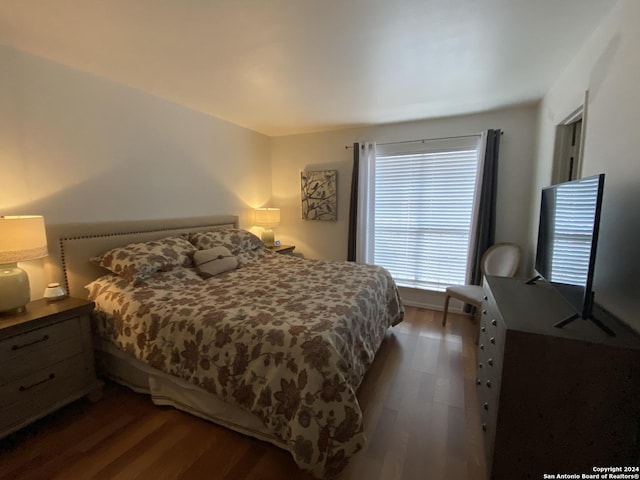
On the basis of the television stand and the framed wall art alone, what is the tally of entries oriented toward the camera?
1

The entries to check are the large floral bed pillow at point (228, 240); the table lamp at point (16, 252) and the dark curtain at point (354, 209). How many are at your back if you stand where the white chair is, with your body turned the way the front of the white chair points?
0

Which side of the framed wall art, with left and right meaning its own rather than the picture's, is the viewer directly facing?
front

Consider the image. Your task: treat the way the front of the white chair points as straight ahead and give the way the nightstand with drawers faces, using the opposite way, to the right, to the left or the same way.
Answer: the opposite way

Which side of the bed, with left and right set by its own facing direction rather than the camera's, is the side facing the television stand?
front

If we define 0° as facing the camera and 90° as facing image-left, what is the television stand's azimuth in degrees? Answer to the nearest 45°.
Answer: approximately 90°

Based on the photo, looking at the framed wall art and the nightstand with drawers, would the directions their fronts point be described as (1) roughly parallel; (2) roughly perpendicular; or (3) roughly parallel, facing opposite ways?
roughly perpendicular

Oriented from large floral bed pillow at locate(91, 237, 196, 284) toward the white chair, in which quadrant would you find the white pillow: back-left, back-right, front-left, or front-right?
front-left

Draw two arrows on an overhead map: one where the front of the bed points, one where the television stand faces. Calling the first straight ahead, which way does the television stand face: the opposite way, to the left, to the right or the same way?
the opposite way

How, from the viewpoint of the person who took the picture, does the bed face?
facing the viewer and to the right of the viewer

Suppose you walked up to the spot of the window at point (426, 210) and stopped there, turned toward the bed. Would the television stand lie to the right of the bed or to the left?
left

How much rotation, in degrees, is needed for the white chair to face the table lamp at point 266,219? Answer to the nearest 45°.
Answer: approximately 45° to its right

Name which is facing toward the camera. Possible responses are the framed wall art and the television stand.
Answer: the framed wall art

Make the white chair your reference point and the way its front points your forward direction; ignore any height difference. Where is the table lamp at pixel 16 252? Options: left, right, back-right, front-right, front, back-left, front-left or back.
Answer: front

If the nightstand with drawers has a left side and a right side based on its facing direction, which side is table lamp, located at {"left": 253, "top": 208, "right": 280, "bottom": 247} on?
on its left
